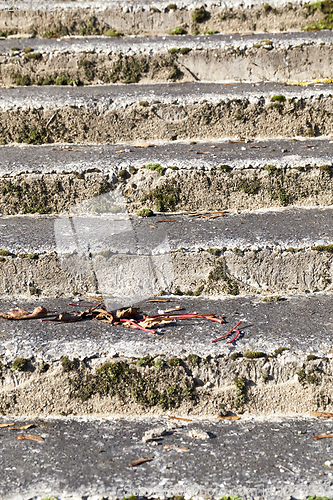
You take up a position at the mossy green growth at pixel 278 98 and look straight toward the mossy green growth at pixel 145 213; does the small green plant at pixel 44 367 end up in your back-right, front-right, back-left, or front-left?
front-left

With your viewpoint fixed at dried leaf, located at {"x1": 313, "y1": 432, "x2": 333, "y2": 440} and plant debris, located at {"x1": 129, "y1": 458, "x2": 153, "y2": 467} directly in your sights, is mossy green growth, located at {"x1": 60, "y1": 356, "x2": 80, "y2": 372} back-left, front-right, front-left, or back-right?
front-right

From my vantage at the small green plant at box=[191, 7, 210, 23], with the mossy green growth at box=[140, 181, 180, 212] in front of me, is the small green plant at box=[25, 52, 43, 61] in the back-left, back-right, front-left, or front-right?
front-right

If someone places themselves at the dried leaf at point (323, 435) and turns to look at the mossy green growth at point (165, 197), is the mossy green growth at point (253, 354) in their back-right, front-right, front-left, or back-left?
front-left

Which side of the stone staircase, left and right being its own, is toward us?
front

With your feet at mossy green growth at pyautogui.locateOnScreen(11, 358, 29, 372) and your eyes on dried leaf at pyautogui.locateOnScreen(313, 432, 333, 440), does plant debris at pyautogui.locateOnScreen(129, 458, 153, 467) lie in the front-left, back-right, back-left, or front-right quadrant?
front-right

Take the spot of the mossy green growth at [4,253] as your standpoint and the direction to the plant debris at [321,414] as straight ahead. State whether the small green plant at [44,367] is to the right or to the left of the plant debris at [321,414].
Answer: right
